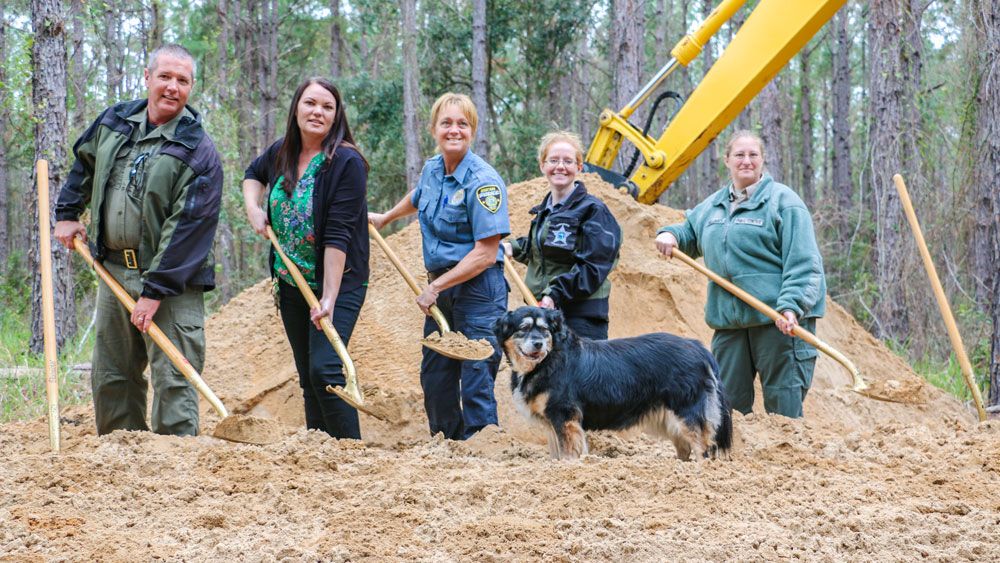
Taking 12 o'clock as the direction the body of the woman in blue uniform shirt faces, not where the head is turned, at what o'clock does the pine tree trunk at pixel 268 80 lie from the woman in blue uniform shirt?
The pine tree trunk is roughly at 4 o'clock from the woman in blue uniform shirt.

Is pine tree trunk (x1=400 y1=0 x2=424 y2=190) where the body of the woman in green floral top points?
no

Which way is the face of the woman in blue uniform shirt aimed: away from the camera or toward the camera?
toward the camera

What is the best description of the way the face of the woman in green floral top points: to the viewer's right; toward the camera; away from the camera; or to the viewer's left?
toward the camera

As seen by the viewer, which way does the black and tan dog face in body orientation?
to the viewer's left

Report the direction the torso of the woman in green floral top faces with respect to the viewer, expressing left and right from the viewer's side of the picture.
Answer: facing the viewer and to the left of the viewer

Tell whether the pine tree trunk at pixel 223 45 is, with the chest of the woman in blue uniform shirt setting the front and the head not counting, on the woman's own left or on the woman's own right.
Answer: on the woman's own right

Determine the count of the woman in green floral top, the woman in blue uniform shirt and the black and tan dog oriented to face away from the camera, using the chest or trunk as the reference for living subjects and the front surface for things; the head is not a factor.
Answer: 0

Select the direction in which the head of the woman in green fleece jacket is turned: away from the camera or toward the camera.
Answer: toward the camera

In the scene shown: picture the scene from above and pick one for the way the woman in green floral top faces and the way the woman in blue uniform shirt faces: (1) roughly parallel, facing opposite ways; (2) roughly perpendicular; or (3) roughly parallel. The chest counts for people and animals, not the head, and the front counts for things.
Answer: roughly parallel

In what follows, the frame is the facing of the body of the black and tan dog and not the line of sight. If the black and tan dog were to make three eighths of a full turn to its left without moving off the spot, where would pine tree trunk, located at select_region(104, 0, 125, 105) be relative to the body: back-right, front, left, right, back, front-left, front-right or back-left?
back

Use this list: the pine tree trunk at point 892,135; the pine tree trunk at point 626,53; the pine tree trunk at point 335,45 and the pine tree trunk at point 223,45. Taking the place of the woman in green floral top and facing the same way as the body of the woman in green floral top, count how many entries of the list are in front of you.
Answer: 0

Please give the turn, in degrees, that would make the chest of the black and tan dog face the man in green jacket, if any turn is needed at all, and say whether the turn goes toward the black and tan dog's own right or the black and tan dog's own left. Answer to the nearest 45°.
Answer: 0° — it already faces them

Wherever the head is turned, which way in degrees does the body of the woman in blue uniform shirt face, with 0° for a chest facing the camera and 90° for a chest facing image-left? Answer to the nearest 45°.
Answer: approximately 45°

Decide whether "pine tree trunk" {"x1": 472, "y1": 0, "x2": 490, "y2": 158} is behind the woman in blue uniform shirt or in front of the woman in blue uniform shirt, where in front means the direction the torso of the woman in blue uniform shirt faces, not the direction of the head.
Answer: behind

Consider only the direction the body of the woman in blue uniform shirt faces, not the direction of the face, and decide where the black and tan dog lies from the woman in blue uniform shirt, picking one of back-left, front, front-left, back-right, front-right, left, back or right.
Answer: left

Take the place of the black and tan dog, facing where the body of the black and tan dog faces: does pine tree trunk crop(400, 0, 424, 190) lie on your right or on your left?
on your right

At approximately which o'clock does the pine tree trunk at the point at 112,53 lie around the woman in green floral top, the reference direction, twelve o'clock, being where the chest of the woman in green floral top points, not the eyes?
The pine tree trunk is roughly at 4 o'clock from the woman in green floral top.

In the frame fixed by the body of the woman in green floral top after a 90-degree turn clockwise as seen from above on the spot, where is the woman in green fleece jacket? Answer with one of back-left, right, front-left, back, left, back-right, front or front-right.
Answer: back-right
